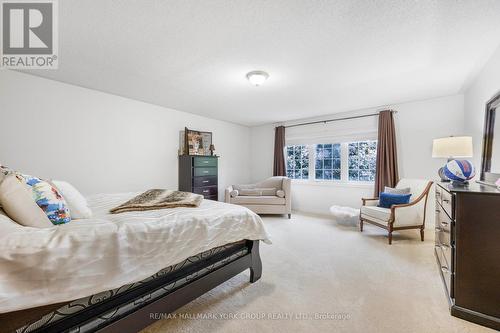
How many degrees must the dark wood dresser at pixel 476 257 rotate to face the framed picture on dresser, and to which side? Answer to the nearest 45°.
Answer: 0° — it already faces it

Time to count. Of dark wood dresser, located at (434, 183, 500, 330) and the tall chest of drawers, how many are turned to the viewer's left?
1

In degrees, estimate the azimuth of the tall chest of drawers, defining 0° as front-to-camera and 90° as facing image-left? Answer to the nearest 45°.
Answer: approximately 315°

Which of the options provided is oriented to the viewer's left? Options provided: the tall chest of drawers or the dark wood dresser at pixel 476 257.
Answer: the dark wood dresser

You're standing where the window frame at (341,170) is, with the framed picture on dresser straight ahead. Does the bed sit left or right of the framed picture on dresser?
left

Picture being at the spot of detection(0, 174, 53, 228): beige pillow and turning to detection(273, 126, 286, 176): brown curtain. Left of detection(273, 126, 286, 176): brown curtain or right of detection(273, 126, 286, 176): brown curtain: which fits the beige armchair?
right

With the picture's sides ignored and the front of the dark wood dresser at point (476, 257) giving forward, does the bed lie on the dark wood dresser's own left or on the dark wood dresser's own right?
on the dark wood dresser's own left

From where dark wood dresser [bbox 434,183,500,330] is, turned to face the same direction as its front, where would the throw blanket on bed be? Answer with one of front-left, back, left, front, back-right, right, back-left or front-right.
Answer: front-left

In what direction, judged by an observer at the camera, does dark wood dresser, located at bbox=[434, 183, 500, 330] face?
facing to the left of the viewer
